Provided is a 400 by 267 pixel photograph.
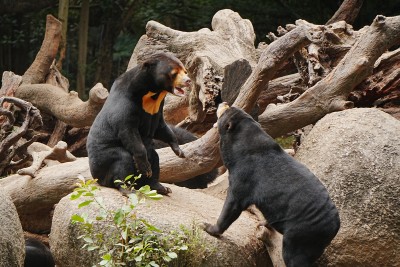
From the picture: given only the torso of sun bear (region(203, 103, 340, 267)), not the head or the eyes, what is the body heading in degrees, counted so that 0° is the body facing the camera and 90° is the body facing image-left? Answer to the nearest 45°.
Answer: approximately 90°

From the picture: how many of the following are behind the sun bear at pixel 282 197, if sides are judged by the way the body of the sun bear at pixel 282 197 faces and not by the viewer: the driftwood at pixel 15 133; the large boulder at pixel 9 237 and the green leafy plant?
0

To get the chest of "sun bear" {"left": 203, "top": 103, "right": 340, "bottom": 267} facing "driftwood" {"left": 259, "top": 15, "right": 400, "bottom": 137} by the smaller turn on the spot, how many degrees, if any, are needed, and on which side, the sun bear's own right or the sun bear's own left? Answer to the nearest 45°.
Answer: approximately 90° to the sun bear's own right

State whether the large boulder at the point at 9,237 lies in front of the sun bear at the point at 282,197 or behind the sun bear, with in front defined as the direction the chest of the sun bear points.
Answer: in front

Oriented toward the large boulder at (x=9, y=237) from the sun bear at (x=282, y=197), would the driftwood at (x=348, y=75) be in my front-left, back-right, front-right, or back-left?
back-right

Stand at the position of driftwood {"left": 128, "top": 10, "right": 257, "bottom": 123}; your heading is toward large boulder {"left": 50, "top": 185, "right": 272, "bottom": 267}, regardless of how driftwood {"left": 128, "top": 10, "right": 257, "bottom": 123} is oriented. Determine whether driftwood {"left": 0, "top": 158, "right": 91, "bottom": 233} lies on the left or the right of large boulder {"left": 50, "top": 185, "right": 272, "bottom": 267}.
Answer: right

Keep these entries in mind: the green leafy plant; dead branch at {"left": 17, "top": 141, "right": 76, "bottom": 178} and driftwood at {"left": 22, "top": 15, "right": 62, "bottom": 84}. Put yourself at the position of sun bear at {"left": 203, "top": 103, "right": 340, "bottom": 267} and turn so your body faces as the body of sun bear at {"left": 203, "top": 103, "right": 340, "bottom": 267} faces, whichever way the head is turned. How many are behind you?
0

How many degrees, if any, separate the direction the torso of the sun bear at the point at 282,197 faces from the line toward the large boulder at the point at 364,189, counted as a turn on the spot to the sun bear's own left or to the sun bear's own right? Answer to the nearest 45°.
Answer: approximately 135° to the sun bear's own right

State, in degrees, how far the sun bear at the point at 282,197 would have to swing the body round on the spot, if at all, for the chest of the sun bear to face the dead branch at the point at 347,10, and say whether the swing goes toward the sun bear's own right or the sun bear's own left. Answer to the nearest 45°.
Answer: approximately 90° to the sun bear's own right

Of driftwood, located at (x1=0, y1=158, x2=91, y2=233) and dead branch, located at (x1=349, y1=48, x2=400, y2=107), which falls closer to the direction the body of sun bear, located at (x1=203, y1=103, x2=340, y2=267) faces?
the driftwood
